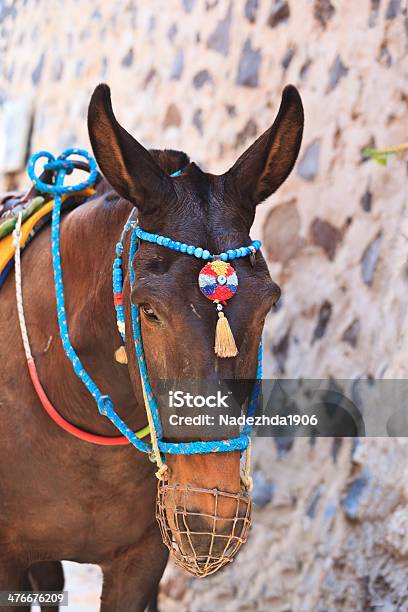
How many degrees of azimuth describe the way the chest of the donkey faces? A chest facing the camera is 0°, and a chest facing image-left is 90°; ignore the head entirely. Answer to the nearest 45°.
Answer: approximately 315°
